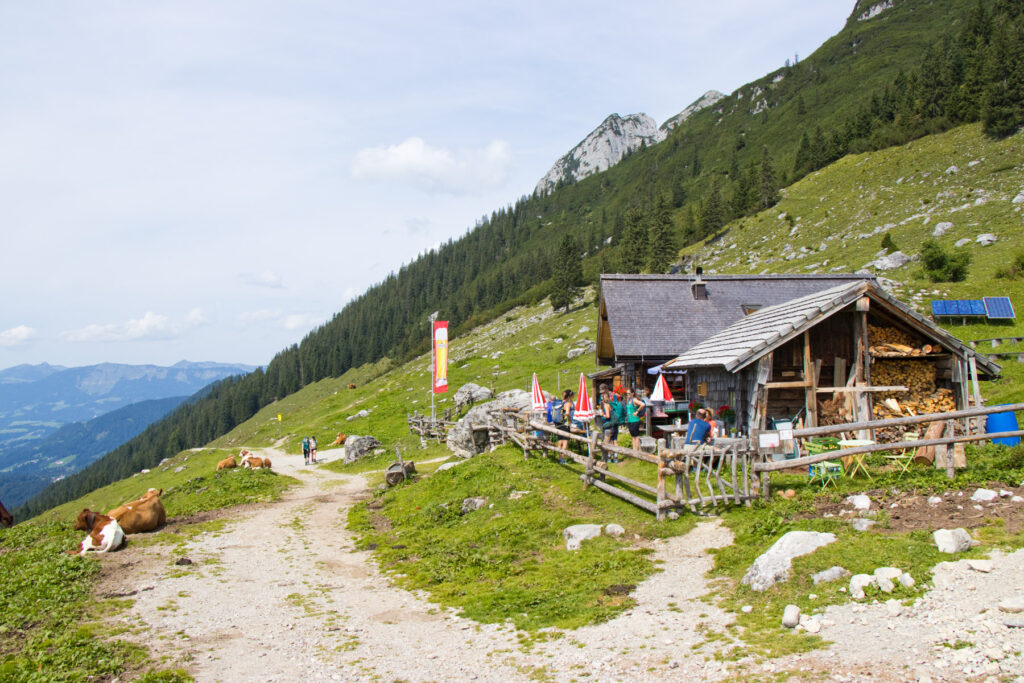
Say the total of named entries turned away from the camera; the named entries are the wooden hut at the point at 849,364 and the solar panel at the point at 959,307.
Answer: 0

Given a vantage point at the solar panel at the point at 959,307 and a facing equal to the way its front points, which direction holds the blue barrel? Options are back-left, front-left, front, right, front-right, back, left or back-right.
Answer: front

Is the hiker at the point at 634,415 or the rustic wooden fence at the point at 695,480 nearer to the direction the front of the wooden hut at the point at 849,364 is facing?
the rustic wooden fence

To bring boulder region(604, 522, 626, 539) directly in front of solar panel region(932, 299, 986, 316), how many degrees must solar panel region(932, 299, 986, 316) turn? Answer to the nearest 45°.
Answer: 0° — it already faces it

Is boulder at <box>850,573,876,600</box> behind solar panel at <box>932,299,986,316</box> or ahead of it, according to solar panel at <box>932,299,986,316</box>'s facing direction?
ahead

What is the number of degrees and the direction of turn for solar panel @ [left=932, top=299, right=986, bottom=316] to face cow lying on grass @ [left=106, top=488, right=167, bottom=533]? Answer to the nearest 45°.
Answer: approximately 45° to its right

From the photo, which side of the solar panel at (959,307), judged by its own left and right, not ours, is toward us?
front

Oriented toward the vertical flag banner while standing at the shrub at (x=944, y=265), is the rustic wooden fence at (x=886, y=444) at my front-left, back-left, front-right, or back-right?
front-left

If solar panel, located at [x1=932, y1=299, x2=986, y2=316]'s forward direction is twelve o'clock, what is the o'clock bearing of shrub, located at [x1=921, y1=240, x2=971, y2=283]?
The shrub is roughly at 6 o'clock from the solar panel.

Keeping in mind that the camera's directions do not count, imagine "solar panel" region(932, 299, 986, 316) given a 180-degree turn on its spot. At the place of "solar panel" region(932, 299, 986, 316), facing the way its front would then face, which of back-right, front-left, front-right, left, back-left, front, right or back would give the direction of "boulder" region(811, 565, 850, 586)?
back

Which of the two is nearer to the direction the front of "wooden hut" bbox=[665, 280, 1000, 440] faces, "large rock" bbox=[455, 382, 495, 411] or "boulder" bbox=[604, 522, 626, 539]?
the boulder

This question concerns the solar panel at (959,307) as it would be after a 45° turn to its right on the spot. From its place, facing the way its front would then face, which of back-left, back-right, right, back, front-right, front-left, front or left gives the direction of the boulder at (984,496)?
front-left

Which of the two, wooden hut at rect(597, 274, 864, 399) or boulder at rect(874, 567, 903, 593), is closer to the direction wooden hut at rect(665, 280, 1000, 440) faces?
the boulder

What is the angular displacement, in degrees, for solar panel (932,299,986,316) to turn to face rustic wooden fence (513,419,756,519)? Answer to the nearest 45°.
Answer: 0° — it already faces it

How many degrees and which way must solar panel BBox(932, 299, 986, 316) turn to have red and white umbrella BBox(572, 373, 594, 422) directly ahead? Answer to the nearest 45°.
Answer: approximately 45° to its right
